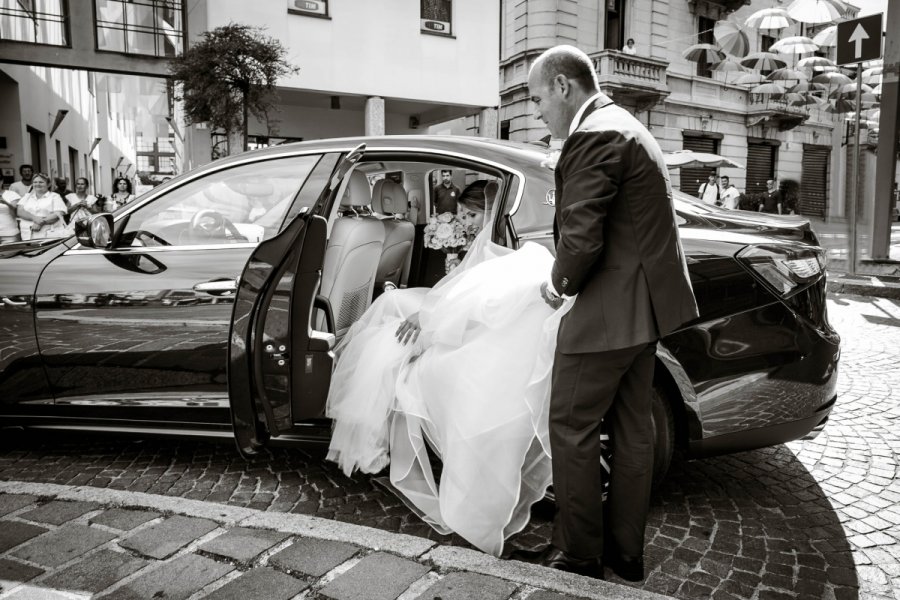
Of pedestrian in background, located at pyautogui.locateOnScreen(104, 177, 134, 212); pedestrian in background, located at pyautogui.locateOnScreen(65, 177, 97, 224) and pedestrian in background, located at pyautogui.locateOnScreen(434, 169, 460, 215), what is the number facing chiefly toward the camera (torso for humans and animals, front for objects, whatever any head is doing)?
3

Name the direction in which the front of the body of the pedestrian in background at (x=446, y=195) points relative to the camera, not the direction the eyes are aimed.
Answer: toward the camera

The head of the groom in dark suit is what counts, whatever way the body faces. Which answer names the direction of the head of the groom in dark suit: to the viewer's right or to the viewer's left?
to the viewer's left

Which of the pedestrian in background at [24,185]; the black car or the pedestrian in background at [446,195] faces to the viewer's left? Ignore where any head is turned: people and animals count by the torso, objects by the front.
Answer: the black car

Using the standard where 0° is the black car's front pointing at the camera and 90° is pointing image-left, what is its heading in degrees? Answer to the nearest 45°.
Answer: approximately 90°

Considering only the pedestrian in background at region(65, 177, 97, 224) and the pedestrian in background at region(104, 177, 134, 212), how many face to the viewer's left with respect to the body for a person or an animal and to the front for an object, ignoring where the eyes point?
0

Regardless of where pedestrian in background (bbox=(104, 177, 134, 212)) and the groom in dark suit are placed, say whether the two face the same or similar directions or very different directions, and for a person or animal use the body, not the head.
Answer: very different directions

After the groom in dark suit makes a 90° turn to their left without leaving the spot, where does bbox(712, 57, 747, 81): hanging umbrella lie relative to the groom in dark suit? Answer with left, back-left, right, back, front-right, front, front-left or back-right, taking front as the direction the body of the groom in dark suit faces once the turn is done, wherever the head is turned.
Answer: back-right

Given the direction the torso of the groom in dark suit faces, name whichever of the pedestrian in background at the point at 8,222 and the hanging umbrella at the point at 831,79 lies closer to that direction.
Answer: the pedestrian in background

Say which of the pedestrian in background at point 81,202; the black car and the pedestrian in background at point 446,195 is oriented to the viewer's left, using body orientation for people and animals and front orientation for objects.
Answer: the black car

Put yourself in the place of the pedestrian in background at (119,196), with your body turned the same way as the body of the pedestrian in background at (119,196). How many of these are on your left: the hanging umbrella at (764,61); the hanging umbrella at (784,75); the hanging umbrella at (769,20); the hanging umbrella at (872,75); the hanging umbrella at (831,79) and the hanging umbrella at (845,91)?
6

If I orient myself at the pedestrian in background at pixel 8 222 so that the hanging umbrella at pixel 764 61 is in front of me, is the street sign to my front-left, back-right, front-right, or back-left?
front-right

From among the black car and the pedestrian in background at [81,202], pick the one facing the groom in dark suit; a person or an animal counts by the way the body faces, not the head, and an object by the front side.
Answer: the pedestrian in background

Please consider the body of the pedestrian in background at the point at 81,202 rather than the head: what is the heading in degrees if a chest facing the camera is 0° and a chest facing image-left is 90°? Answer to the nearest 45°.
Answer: approximately 0°
